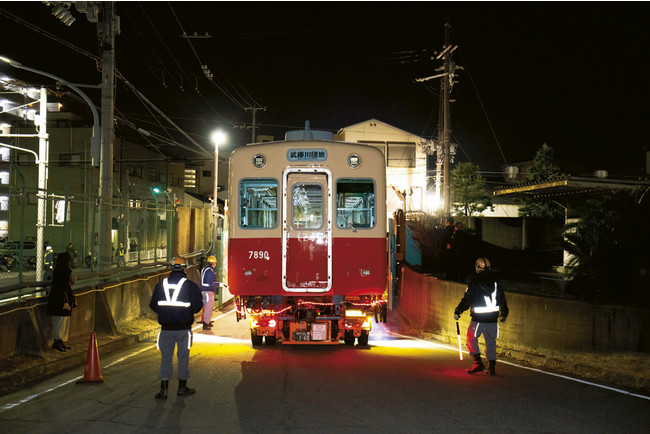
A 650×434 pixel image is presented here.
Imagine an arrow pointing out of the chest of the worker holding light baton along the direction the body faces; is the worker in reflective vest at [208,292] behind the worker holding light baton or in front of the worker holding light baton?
in front

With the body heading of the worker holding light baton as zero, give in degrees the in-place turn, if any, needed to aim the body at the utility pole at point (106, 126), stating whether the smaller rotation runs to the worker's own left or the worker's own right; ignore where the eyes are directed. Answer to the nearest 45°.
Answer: approximately 45° to the worker's own left

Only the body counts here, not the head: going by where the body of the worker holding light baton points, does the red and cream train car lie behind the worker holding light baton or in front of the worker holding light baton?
in front

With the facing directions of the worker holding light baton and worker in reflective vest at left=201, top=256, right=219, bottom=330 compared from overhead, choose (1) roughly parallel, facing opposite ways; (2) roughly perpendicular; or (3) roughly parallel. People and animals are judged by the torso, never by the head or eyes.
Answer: roughly perpendicular

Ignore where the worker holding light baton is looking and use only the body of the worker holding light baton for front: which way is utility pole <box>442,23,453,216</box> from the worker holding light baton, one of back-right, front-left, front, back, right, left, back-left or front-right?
front-right

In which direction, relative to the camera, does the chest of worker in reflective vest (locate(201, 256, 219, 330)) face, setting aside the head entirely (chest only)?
to the viewer's right

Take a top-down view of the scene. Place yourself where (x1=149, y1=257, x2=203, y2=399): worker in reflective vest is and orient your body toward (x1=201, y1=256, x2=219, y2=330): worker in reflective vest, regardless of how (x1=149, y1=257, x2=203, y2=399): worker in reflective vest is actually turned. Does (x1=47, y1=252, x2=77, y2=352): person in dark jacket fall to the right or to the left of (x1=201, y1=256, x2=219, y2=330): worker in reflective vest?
left

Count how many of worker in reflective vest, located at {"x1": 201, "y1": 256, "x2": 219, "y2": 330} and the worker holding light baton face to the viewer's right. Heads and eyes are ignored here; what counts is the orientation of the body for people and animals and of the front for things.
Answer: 1

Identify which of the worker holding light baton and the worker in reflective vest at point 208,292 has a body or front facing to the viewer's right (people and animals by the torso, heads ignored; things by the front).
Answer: the worker in reflective vest

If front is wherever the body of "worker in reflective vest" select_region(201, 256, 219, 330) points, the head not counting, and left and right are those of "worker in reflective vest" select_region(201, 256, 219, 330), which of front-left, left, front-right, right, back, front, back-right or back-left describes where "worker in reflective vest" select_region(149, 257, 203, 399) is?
right

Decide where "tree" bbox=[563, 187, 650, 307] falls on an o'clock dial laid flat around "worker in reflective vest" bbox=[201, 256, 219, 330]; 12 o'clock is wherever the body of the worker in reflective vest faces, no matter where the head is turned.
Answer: The tree is roughly at 1 o'clock from the worker in reflective vest.

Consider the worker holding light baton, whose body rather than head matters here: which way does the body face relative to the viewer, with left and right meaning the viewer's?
facing away from the viewer and to the left of the viewer
